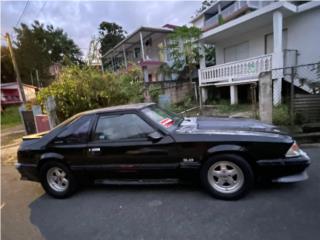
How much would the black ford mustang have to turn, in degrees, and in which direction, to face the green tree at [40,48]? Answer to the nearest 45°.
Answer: approximately 135° to its left

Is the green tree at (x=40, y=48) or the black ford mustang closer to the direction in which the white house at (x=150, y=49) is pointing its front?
the black ford mustang

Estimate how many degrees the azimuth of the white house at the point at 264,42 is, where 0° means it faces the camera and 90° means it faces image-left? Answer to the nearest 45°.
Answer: approximately 45°

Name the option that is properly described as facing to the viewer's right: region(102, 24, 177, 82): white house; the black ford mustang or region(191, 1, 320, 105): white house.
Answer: the black ford mustang

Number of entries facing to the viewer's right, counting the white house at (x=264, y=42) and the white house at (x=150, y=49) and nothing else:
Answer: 0

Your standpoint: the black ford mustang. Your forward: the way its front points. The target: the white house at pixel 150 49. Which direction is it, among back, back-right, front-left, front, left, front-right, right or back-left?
left

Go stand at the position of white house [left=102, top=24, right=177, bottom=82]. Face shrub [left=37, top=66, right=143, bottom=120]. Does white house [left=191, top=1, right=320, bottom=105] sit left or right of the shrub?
left

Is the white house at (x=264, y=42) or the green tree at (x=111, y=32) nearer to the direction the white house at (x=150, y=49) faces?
the white house

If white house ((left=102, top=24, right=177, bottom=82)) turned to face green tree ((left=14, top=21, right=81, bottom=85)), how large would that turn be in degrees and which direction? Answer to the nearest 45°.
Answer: approximately 90° to its right

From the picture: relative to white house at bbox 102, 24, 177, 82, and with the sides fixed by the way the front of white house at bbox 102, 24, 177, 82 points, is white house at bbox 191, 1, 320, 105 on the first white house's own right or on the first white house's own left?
on the first white house's own left

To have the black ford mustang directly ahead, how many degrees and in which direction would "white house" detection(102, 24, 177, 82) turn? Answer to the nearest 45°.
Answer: approximately 45° to its left

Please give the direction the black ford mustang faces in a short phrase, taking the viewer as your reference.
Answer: facing to the right of the viewer

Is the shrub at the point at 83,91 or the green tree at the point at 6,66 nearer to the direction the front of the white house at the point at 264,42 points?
the shrub

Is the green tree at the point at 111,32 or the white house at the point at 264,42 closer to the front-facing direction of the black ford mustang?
the white house

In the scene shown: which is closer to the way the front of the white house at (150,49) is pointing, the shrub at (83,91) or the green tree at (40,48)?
the shrub
